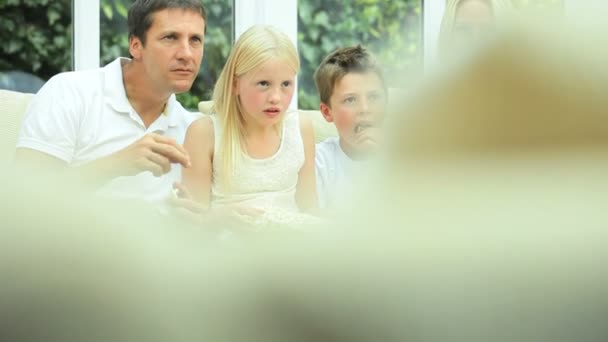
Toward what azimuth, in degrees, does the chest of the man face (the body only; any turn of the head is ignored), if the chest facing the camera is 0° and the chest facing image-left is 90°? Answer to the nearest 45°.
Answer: approximately 315°

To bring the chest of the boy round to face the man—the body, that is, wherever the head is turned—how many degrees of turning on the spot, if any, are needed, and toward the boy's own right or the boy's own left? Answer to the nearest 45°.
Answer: approximately 90° to the boy's own right
